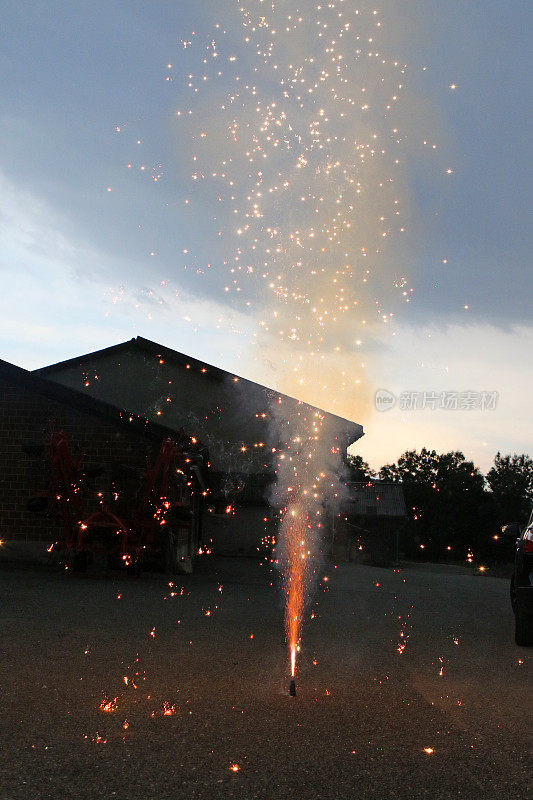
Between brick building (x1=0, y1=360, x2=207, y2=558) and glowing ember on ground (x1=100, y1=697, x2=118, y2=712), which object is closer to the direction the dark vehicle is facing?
the brick building

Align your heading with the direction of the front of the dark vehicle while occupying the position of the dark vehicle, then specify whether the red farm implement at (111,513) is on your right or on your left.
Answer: on your left

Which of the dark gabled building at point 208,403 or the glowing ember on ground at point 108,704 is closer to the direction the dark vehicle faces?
the dark gabled building

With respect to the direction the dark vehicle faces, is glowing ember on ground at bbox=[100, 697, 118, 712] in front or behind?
behind

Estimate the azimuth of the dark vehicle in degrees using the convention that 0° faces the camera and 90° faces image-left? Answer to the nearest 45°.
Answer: approximately 180°
